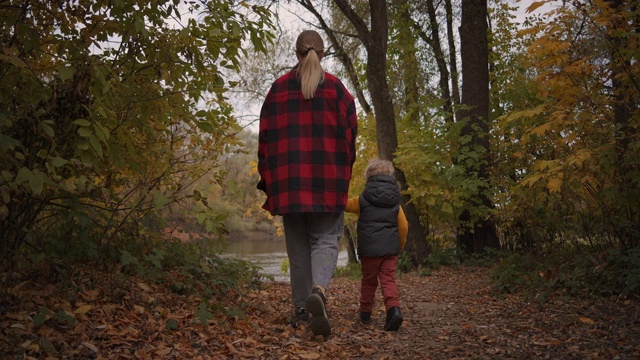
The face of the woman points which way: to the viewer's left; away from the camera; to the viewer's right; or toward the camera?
away from the camera

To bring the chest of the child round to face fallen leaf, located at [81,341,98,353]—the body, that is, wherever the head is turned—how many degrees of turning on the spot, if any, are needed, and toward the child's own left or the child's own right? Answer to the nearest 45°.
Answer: approximately 135° to the child's own left

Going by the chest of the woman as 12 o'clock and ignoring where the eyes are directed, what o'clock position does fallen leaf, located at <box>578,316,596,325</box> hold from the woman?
The fallen leaf is roughly at 3 o'clock from the woman.

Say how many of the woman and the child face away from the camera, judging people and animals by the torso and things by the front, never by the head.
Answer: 2

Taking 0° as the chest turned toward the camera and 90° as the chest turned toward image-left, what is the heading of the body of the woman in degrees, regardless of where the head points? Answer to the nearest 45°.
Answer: approximately 180°

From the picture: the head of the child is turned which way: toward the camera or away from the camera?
away from the camera

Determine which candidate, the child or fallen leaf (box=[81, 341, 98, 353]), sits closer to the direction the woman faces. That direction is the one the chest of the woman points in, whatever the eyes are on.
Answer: the child

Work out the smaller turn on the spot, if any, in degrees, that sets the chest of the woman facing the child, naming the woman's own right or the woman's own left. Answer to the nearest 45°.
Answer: approximately 45° to the woman's own right

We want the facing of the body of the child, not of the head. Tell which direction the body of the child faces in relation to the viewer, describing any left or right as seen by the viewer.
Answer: facing away from the viewer
